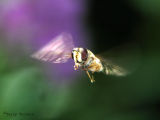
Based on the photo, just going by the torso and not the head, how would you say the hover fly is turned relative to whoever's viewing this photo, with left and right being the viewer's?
facing the viewer and to the left of the viewer
